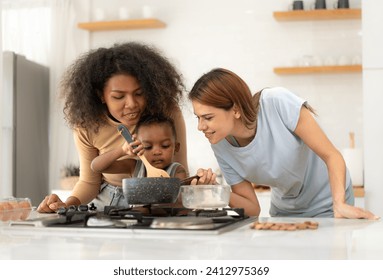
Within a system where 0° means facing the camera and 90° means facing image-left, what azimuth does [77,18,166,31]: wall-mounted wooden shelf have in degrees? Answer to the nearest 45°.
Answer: approximately 0°

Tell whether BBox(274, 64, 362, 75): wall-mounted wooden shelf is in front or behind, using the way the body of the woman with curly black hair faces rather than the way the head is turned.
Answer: behind

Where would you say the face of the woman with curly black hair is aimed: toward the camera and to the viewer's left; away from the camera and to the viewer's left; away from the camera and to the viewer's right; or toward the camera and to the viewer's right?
toward the camera and to the viewer's right

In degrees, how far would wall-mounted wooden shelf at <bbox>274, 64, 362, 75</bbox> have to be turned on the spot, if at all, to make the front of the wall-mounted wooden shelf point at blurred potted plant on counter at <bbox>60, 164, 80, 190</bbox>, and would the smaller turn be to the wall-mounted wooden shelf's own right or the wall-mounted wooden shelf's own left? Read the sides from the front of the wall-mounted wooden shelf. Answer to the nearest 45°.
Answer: approximately 90° to the wall-mounted wooden shelf's own right

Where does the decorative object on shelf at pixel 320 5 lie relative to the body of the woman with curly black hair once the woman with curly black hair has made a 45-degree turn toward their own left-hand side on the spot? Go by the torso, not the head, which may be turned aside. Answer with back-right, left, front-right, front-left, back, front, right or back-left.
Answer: left

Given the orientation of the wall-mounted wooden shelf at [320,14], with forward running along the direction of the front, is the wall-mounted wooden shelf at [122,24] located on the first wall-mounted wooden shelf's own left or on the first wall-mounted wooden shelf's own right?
on the first wall-mounted wooden shelf's own right

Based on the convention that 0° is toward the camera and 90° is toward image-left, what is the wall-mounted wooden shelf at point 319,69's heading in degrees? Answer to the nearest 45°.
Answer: approximately 0°

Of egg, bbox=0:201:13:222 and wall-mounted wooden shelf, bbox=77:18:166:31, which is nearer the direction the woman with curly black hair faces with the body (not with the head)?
the egg

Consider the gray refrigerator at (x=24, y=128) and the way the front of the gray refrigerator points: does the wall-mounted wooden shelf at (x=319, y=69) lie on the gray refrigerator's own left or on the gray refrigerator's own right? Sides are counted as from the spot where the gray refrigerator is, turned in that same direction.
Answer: on the gray refrigerator's own left

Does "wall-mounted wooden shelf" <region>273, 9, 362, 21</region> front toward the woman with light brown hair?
yes

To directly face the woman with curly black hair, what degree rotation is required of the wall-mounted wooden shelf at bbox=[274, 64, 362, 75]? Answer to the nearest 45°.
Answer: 0° — it already faces them

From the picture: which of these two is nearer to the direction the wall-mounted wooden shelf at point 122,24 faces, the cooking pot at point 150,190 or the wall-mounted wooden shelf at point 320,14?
the cooking pot
